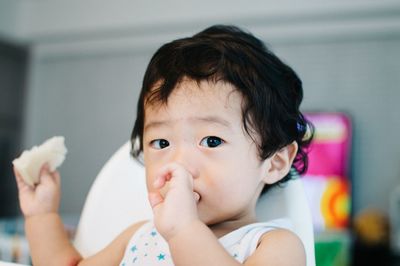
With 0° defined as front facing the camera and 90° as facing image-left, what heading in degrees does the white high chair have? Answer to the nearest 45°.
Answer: approximately 0°

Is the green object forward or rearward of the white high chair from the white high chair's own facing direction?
rearward
